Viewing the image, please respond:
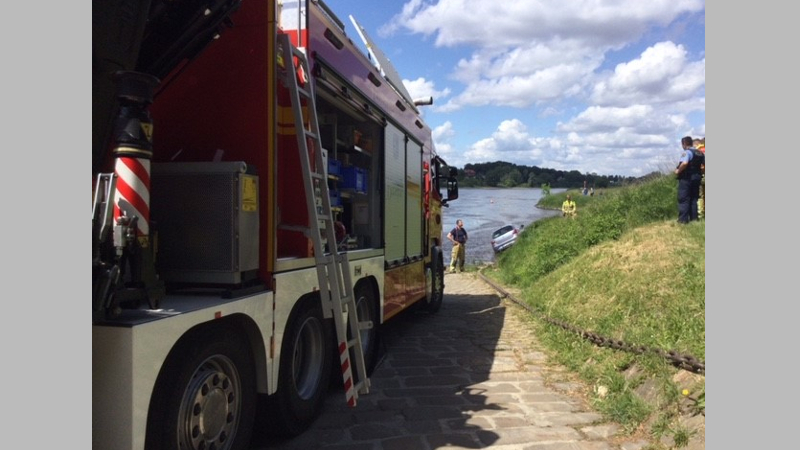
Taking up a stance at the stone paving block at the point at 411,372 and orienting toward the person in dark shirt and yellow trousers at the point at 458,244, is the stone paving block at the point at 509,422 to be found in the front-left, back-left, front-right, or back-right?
back-right

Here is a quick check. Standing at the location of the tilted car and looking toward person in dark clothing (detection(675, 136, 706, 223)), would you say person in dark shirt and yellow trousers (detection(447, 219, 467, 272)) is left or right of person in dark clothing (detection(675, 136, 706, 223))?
right

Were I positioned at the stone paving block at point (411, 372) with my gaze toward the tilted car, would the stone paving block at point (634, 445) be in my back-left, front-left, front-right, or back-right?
back-right

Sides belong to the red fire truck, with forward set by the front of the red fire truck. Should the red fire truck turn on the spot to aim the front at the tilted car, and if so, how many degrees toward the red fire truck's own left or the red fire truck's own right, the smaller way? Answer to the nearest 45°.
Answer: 0° — it already faces it

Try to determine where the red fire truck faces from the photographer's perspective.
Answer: facing away from the viewer and to the right of the viewer
